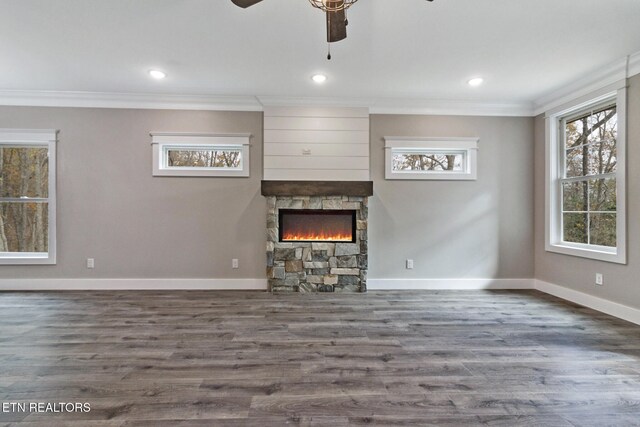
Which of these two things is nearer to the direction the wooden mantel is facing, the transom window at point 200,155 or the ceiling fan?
the ceiling fan

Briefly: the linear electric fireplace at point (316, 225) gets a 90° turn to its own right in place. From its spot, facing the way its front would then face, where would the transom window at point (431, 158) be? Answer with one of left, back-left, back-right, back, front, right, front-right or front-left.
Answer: back

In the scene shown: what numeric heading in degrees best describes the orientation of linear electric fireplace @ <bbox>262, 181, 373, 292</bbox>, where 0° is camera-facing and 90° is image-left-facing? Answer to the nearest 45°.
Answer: approximately 0°

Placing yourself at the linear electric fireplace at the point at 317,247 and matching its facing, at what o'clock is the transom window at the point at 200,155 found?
The transom window is roughly at 3 o'clock from the linear electric fireplace.

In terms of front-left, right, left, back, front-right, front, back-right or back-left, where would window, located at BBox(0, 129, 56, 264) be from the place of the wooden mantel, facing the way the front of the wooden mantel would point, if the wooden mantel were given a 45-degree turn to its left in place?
back-right

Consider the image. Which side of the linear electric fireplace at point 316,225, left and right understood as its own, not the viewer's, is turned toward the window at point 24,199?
right

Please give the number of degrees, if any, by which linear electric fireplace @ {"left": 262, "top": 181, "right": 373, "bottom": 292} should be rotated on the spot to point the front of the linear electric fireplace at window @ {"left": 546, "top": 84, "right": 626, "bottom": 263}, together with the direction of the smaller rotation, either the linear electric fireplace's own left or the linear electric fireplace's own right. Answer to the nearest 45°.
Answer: approximately 90° to the linear electric fireplace's own left

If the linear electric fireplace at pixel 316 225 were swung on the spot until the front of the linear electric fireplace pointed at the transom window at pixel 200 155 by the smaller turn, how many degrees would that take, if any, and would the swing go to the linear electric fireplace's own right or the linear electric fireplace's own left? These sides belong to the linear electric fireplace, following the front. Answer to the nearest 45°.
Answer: approximately 90° to the linear electric fireplace's own right

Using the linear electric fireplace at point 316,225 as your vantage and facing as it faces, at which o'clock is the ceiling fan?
The ceiling fan is roughly at 12 o'clock from the linear electric fireplace.

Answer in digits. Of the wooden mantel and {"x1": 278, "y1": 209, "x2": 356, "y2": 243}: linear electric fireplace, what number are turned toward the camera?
2

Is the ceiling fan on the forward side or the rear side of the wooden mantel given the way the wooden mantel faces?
on the forward side
